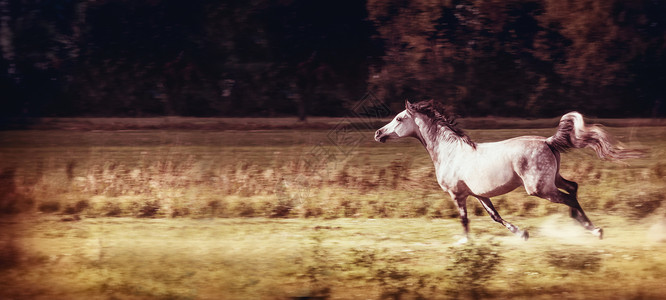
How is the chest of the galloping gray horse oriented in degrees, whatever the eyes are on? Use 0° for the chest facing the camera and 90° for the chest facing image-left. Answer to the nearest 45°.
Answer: approximately 90°
